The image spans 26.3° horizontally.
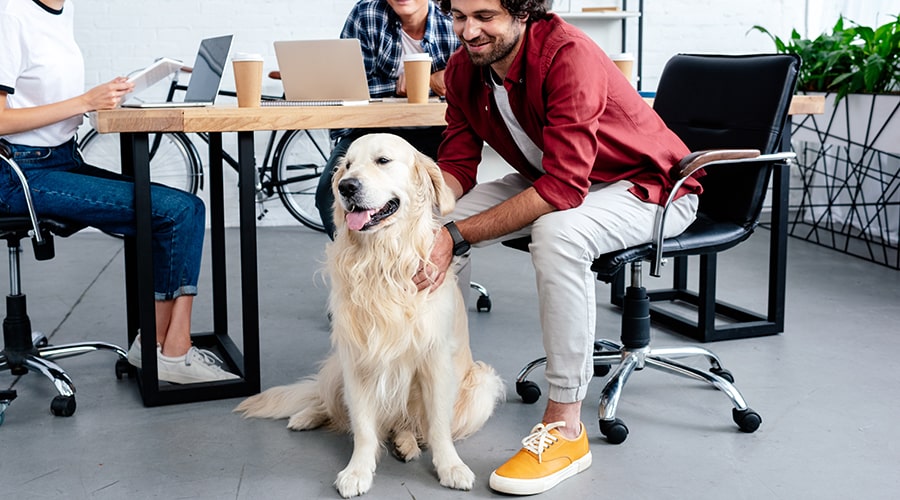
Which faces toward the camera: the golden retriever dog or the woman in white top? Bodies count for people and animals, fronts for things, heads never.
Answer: the golden retriever dog

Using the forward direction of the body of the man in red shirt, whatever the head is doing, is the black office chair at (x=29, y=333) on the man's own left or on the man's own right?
on the man's own right

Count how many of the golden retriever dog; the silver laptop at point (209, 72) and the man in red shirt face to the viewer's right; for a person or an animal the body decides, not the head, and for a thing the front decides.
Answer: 0

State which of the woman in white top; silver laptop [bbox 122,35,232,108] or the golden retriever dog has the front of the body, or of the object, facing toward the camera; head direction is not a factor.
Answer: the golden retriever dog

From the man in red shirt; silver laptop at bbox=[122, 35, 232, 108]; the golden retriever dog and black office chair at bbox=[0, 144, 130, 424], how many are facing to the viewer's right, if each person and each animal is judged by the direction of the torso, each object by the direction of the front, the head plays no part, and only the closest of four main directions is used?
1

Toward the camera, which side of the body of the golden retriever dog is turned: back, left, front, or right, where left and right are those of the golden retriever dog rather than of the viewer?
front

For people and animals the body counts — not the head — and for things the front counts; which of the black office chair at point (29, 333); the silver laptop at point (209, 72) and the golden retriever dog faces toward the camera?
the golden retriever dog

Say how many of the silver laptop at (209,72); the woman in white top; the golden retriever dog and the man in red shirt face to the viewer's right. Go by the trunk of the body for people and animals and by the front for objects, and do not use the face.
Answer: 1

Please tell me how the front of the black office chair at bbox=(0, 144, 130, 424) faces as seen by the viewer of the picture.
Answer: facing to the right of the viewer

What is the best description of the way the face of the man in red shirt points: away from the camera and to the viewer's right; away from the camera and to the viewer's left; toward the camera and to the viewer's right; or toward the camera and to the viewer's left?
toward the camera and to the viewer's left

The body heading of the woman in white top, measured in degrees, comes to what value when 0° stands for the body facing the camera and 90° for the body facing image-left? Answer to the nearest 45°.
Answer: approximately 270°

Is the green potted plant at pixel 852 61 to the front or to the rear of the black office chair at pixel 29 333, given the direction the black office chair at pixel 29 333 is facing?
to the front

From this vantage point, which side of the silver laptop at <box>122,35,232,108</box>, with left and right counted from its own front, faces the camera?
left

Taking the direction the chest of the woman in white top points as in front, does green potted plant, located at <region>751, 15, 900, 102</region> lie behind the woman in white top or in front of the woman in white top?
in front
